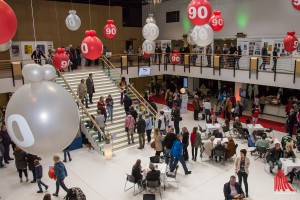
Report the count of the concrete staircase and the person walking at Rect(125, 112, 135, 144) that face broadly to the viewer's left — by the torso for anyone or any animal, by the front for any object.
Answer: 0

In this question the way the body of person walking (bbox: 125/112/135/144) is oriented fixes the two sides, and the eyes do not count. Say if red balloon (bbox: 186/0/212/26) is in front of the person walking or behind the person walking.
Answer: behind

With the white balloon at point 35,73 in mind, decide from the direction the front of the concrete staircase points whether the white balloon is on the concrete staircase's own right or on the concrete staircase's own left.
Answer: on the concrete staircase's own right

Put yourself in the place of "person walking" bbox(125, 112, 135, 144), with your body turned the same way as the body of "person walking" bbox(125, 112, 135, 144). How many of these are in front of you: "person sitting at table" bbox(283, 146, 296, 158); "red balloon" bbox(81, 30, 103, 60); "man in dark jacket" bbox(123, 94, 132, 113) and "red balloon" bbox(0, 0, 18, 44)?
1

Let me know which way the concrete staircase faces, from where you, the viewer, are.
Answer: facing the viewer and to the right of the viewer
